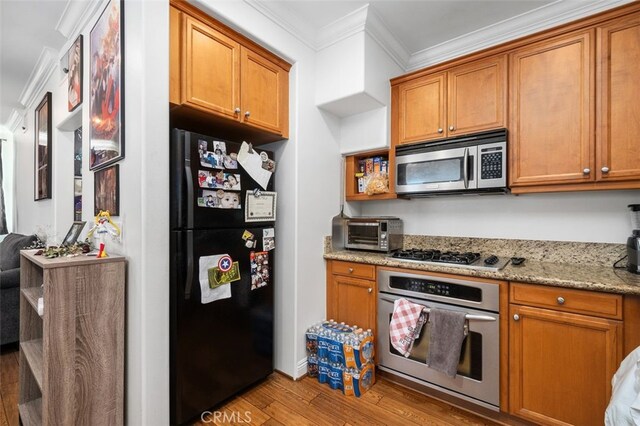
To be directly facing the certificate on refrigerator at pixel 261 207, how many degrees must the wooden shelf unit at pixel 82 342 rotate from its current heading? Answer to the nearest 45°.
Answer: approximately 180°

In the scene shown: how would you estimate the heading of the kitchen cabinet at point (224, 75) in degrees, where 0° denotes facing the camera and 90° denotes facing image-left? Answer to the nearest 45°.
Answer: approximately 315°

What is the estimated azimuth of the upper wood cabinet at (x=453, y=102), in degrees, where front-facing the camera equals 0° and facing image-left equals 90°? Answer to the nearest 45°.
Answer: approximately 45°

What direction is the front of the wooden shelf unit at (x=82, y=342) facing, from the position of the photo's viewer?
facing to the left of the viewer
